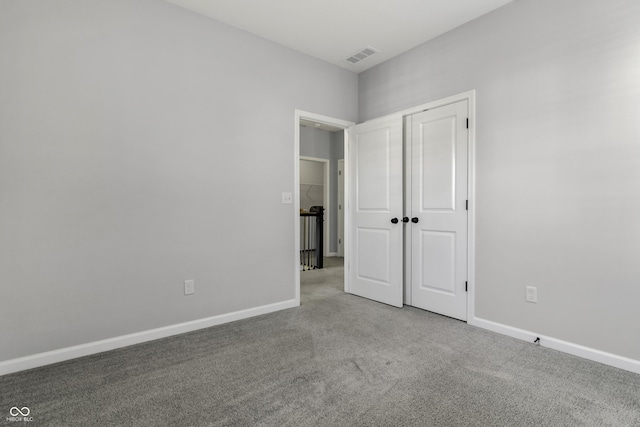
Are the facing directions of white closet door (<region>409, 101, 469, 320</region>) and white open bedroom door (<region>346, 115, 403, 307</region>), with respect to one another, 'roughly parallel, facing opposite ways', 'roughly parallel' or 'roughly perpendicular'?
roughly parallel

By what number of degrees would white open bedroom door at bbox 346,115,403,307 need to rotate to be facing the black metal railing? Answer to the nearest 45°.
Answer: approximately 90° to its right

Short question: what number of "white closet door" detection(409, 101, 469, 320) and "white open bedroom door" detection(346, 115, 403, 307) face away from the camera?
0

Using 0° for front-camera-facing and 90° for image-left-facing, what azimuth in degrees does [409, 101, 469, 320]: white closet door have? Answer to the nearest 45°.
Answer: approximately 45°

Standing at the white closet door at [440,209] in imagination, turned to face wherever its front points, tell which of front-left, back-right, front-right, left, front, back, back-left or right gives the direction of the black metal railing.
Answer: right

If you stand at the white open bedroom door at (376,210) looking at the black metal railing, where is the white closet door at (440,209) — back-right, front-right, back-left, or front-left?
back-right

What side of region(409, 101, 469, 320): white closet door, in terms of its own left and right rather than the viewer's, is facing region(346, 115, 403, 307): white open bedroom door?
right

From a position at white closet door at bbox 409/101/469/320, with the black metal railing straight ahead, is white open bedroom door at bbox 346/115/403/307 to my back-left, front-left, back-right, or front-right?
front-left

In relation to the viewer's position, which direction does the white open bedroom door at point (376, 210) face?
facing the viewer and to the left of the viewer
